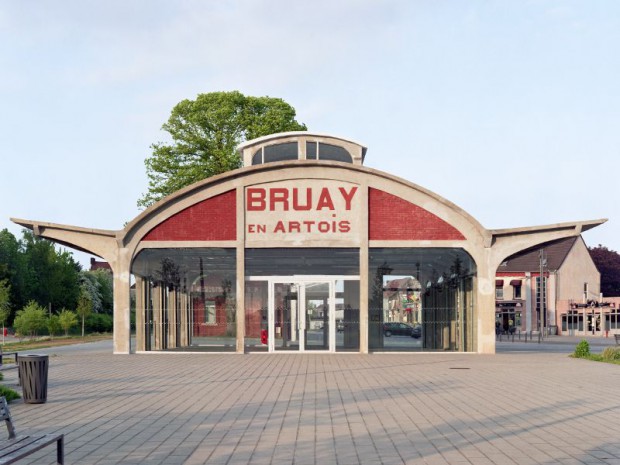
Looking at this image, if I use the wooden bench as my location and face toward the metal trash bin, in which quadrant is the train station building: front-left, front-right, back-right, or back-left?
front-right

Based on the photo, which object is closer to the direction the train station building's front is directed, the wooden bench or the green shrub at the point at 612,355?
the wooden bench

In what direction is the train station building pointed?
toward the camera

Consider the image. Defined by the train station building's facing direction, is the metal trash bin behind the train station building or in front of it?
in front

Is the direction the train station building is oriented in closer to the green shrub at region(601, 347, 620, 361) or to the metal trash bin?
the metal trash bin

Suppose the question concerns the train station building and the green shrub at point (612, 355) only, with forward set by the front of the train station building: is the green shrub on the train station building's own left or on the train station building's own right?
on the train station building's own left

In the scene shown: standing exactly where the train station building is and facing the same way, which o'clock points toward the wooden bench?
The wooden bench is roughly at 12 o'clock from the train station building.
